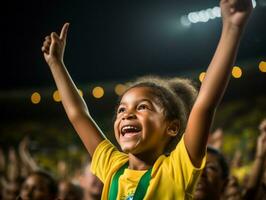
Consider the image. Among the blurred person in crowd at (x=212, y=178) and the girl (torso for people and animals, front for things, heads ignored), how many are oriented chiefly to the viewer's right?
0

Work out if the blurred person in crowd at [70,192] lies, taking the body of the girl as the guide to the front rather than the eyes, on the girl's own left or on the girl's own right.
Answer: on the girl's own right

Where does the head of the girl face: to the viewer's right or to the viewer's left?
to the viewer's left

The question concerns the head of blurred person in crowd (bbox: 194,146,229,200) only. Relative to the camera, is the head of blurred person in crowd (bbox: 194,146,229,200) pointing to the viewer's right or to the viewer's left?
to the viewer's left

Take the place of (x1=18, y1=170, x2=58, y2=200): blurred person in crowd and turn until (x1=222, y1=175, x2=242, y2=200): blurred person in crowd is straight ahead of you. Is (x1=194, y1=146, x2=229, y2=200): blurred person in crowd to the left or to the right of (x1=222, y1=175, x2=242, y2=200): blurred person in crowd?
right

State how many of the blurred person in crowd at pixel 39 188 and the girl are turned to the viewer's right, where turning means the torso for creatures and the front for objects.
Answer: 0

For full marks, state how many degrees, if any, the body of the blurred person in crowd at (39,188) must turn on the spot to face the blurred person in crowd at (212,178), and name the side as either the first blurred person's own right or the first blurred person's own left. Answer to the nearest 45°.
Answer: approximately 90° to the first blurred person's own left

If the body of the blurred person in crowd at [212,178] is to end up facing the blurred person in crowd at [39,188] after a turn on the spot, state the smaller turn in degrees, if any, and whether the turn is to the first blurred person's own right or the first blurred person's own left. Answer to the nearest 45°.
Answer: approximately 45° to the first blurred person's own right

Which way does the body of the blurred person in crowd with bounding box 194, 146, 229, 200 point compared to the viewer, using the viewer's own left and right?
facing the viewer and to the left of the viewer
